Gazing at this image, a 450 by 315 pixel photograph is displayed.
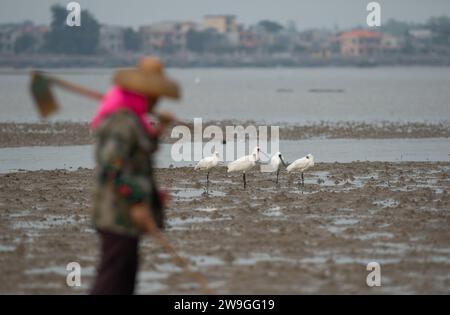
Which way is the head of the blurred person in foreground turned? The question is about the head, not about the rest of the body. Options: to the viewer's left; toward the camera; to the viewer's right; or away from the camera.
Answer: to the viewer's right

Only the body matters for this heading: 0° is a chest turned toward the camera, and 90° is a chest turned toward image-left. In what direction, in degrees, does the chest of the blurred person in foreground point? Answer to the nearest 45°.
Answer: approximately 270°
